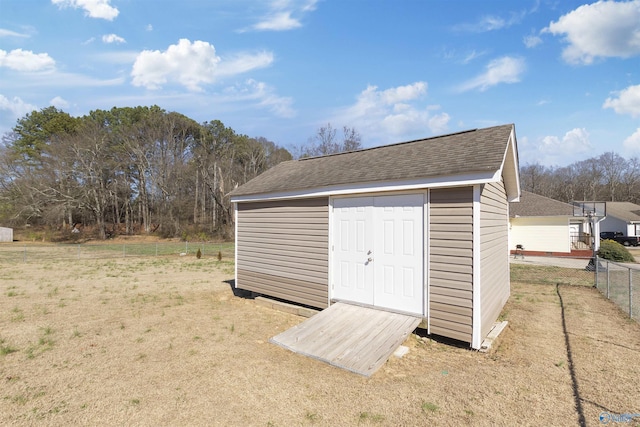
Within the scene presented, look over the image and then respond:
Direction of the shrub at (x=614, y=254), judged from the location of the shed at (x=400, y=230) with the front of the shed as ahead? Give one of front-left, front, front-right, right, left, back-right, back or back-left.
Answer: back

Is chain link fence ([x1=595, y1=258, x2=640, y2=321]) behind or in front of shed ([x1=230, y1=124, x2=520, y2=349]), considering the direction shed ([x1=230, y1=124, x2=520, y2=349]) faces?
behind

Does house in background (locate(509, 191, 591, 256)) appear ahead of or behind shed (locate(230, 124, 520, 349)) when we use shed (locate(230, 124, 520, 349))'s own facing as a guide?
behind

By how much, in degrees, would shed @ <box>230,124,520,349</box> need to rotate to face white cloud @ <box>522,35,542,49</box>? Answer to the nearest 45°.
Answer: approximately 180°

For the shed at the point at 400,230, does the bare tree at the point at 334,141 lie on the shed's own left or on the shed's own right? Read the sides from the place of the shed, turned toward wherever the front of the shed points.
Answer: on the shed's own right

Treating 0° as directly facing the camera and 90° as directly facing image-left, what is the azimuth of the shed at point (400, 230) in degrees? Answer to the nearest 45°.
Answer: approximately 45°

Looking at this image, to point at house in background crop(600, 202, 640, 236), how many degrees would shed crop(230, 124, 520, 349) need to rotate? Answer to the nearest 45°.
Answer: approximately 180°

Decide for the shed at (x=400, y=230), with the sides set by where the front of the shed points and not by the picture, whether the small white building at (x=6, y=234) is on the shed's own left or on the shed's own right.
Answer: on the shed's own right
